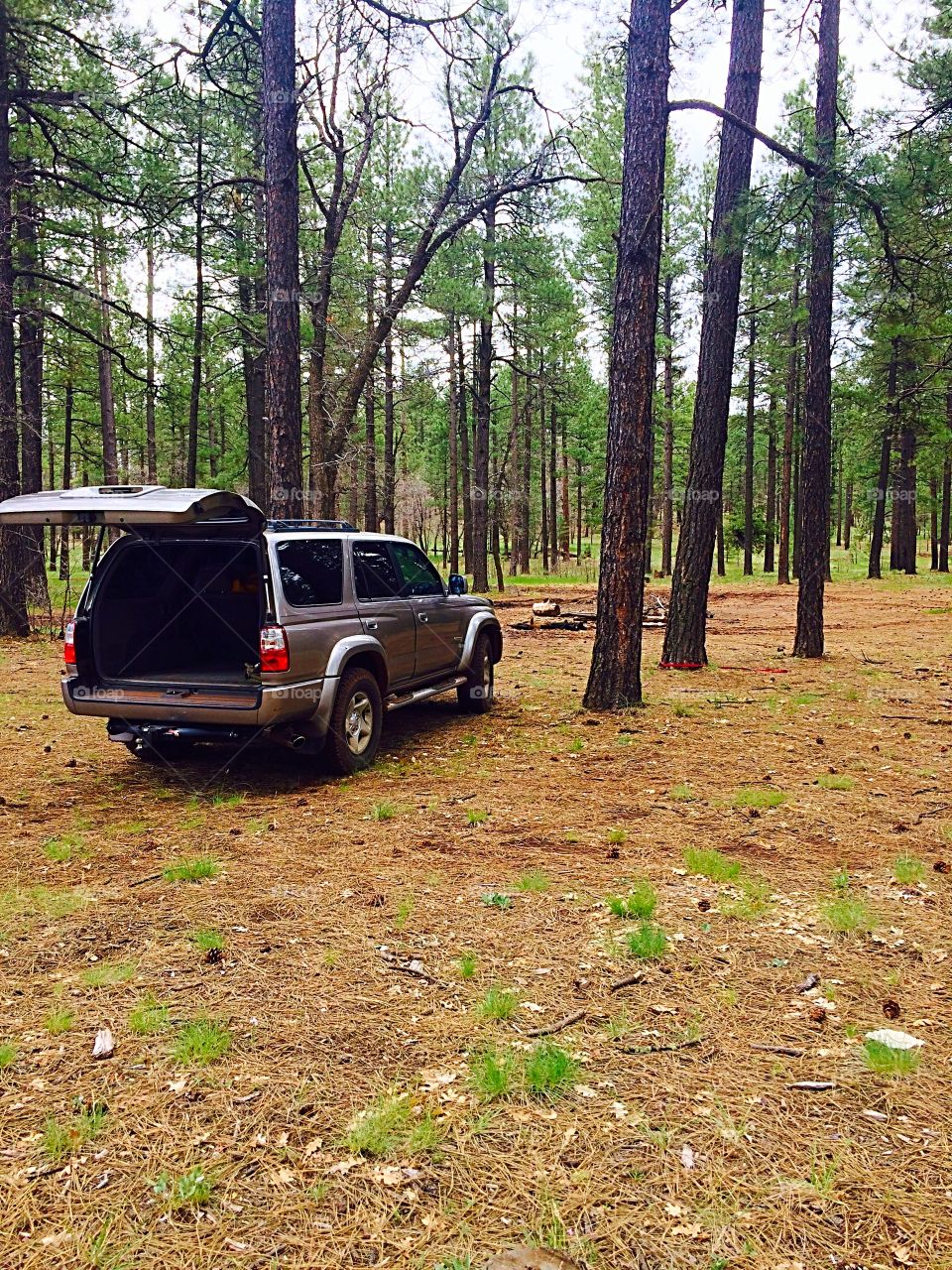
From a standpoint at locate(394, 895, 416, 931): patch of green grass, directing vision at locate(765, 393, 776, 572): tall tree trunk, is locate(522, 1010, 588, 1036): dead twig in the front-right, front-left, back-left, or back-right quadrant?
back-right

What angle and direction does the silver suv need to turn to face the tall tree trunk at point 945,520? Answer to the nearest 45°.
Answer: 0° — it already faces it

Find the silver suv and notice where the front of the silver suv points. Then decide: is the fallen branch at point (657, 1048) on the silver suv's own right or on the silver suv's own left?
on the silver suv's own right

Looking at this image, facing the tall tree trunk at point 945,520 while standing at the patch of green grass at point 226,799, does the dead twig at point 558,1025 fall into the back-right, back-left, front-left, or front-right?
back-right

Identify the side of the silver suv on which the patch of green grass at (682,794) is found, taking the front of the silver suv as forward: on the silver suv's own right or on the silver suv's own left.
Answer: on the silver suv's own right

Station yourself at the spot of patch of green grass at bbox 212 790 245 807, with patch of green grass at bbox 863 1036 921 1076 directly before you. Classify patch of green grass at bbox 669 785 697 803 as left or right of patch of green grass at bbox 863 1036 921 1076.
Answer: left

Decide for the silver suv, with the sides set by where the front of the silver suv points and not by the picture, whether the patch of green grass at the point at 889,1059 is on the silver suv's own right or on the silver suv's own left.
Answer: on the silver suv's own right

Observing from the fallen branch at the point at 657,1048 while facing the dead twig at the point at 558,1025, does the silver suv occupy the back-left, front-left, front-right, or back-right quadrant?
front-right

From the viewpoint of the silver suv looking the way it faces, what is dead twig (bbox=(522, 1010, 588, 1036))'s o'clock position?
The dead twig is roughly at 4 o'clock from the silver suv.

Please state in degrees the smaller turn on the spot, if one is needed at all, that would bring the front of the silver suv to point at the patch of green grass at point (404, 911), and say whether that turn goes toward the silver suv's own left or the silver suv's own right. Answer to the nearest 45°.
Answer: approximately 135° to the silver suv's own right

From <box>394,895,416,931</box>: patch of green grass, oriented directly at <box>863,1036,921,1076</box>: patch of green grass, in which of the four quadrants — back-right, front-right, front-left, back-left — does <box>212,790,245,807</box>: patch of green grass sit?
back-left

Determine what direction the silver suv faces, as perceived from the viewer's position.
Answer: facing away from the viewer and to the right of the viewer

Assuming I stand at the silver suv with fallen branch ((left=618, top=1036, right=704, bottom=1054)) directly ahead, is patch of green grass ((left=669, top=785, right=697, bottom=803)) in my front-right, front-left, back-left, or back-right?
front-left

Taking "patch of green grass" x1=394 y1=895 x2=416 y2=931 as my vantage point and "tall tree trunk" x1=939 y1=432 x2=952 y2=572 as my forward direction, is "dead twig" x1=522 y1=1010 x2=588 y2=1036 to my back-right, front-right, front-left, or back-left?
back-right
